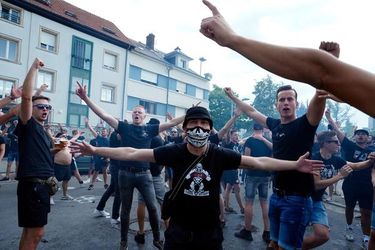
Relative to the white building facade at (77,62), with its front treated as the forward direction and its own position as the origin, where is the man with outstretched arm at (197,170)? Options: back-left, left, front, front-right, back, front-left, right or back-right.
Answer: front-right

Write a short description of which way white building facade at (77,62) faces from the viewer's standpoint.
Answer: facing the viewer and to the right of the viewer

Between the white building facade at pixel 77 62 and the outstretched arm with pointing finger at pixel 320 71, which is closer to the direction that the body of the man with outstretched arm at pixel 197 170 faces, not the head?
the outstretched arm with pointing finger

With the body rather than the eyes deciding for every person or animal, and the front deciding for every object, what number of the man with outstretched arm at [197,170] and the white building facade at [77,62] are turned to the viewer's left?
0

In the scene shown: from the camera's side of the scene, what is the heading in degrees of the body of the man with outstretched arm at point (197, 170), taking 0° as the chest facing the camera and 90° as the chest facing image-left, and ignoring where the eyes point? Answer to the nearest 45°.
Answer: approximately 0°

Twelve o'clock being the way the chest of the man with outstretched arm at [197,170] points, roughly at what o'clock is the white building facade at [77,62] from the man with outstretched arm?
The white building facade is roughly at 5 o'clock from the man with outstretched arm.

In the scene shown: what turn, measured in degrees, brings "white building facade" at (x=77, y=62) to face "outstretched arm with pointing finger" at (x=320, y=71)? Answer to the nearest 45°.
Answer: approximately 45° to its right
